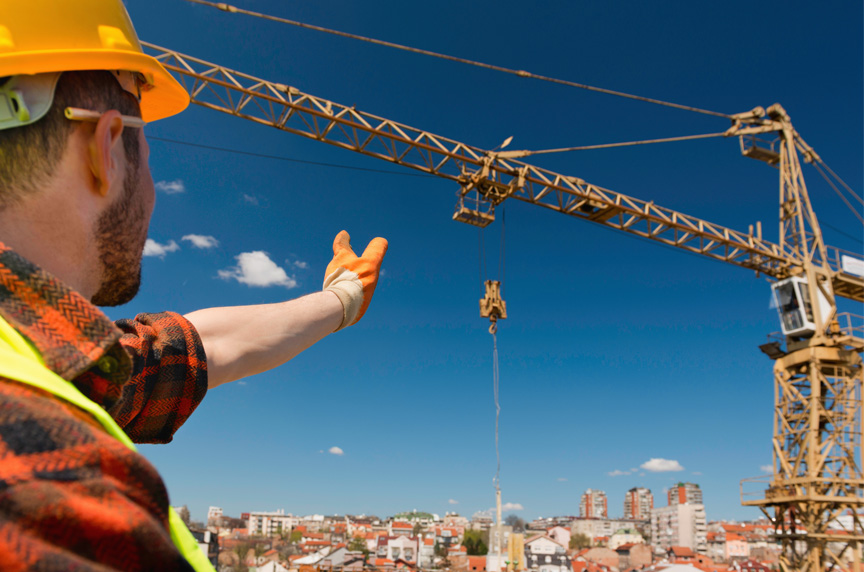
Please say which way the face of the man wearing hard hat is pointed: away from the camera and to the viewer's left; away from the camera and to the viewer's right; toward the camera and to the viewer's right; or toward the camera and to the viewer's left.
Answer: away from the camera and to the viewer's right

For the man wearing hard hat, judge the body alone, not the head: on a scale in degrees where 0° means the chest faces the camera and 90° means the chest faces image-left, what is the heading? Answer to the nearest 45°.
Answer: approximately 225°
